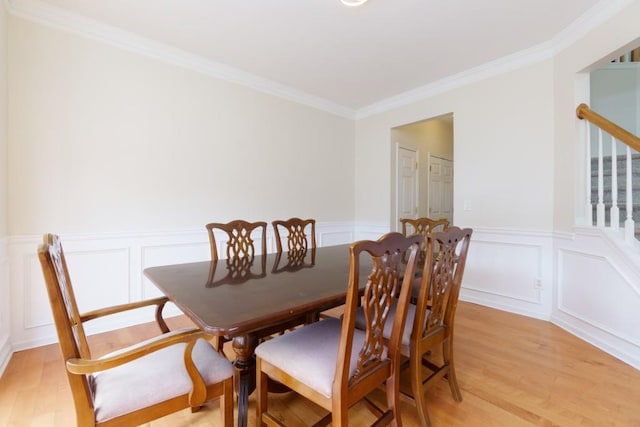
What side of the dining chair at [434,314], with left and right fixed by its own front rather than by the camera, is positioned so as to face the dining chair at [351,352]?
left

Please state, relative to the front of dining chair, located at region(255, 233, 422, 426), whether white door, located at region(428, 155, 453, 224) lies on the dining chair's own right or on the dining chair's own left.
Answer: on the dining chair's own right

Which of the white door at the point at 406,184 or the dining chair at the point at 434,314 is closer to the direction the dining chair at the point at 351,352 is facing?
the white door

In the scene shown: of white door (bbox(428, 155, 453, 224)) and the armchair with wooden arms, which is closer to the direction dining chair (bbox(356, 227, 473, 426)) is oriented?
the white door

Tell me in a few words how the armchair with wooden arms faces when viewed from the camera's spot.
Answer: facing to the right of the viewer

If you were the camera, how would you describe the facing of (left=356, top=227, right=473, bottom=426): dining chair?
facing away from the viewer and to the left of the viewer

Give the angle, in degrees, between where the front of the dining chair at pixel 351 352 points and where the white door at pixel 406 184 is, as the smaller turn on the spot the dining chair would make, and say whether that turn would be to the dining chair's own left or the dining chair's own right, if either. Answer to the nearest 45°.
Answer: approximately 45° to the dining chair's own right

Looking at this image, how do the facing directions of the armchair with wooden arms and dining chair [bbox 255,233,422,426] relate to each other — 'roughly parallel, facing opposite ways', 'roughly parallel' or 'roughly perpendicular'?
roughly perpendicular

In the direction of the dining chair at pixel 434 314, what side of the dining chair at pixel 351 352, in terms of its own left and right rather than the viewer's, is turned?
right

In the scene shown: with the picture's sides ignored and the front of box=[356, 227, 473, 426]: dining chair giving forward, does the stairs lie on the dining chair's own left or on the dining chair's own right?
on the dining chair's own right

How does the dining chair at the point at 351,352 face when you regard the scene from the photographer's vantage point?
facing away from the viewer and to the left of the viewer

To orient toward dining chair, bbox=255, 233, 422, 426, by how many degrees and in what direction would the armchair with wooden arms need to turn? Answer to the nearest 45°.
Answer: approximately 45° to its right
